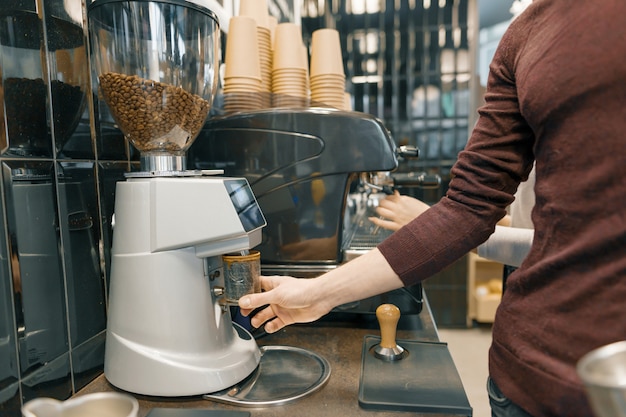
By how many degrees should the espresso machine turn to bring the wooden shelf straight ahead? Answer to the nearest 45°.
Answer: approximately 45° to its left

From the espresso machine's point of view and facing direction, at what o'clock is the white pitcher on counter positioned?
The white pitcher on counter is roughly at 4 o'clock from the espresso machine.

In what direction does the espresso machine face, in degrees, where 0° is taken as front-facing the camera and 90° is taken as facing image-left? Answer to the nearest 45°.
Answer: approximately 270°

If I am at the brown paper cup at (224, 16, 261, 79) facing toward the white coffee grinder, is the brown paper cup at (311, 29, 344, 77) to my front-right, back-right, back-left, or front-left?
back-left
